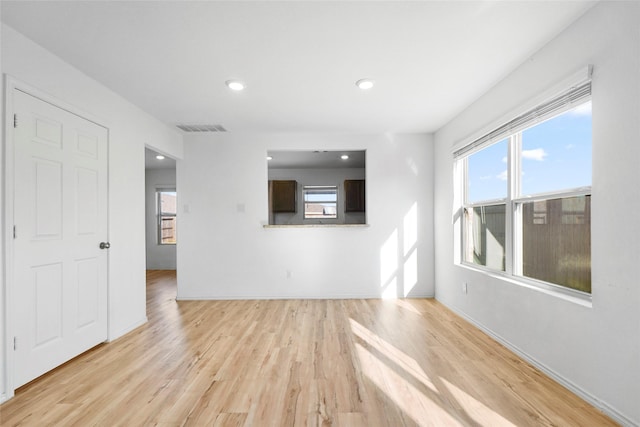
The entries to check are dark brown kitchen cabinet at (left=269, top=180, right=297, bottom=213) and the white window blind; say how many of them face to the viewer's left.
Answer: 1

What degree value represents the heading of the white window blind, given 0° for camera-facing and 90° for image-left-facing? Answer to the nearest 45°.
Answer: approximately 90°

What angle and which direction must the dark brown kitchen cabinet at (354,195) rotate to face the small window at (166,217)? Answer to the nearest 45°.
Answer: approximately 90° to its right

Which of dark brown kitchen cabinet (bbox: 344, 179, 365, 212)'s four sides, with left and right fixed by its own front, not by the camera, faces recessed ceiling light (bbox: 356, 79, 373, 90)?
front

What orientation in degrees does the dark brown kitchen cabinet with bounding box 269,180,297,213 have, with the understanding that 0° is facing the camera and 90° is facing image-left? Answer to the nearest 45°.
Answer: approximately 0°

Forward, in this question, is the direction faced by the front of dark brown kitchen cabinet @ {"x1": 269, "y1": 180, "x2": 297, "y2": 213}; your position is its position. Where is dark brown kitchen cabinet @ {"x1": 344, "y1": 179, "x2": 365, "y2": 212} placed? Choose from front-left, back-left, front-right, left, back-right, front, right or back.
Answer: left

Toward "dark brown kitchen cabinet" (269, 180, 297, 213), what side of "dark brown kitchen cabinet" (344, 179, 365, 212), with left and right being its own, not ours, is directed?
right

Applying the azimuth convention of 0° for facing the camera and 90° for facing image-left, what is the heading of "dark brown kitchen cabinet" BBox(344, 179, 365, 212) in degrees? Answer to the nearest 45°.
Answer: approximately 0°

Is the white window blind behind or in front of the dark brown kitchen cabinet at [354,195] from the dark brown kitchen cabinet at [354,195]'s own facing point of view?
in front

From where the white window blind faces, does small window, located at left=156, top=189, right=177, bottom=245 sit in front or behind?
in front
